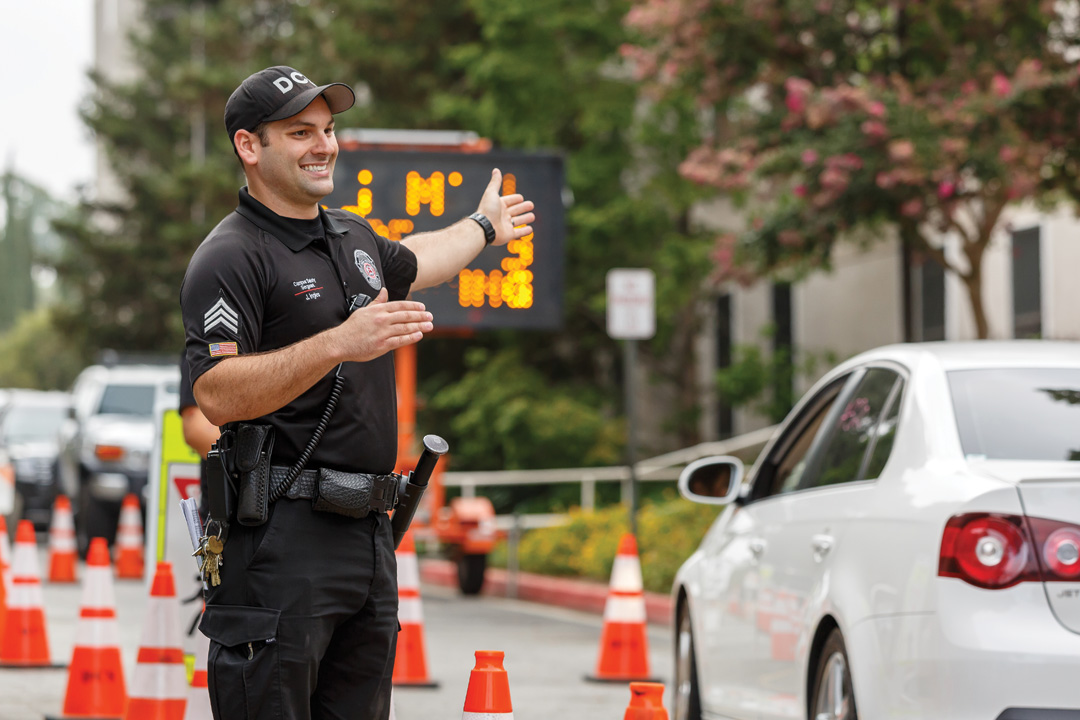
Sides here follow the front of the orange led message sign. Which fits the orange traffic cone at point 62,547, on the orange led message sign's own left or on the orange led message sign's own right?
on the orange led message sign's own right

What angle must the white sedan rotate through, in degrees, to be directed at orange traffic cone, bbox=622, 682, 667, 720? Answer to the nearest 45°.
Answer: approximately 90° to its left

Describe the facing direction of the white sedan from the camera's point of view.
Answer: facing away from the viewer and to the left of the viewer

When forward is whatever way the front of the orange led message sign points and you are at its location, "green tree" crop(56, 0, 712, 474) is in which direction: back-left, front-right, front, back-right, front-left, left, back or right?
back

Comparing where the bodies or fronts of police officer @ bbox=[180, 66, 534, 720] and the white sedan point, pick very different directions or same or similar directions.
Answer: very different directions

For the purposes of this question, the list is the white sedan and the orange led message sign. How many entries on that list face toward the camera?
1

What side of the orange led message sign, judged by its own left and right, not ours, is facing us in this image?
front

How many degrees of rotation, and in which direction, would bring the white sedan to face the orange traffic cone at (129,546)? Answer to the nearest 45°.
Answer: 0° — it already faces it

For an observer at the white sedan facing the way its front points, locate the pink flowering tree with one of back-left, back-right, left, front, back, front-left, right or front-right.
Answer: front-right

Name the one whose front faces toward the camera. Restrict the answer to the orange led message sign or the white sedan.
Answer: the orange led message sign

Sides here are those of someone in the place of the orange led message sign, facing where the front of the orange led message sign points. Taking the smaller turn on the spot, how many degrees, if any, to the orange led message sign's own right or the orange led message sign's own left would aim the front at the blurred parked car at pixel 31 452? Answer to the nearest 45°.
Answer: approximately 135° to the orange led message sign's own right

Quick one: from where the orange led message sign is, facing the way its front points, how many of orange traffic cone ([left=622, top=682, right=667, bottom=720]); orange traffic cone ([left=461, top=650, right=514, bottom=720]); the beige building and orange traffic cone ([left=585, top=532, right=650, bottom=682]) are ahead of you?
3

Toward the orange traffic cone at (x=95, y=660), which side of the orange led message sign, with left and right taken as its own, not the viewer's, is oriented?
front
